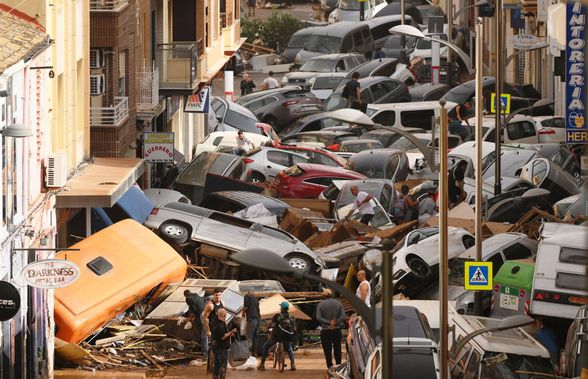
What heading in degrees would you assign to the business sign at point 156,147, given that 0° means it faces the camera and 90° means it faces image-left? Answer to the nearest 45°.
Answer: approximately 0°

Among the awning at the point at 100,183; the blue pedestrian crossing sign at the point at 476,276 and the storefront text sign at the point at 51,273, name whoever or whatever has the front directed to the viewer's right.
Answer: the awning

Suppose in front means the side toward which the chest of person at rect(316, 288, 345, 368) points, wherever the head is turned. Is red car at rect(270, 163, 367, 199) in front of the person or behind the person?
in front

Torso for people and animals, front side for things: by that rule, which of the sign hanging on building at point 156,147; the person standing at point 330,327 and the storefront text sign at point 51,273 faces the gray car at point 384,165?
the person standing

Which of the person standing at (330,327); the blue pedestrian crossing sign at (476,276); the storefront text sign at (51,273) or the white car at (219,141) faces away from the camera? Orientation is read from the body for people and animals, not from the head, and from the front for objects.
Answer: the person standing

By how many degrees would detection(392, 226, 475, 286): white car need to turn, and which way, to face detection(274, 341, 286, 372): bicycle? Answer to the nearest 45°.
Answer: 0° — it already faces it

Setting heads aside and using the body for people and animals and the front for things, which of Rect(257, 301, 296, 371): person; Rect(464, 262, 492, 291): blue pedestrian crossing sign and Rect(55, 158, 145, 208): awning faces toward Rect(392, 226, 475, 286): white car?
the awning

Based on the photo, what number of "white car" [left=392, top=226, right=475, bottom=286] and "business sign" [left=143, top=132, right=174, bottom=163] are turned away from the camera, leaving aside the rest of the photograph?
0

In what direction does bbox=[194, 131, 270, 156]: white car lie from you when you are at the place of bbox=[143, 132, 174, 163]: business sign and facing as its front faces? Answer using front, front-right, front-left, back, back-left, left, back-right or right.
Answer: back
